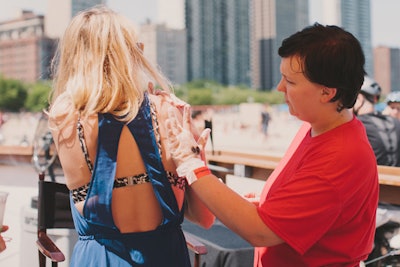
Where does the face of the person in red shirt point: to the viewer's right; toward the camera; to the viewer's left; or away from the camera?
to the viewer's left

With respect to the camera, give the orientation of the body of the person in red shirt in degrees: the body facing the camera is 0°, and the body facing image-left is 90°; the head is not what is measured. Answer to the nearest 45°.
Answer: approximately 90°

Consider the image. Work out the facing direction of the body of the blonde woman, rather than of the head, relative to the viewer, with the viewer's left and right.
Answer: facing away from the viewer

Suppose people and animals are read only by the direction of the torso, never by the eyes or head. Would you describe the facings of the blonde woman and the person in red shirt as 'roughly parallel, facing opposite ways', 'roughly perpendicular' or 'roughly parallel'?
roughly perpendicular
